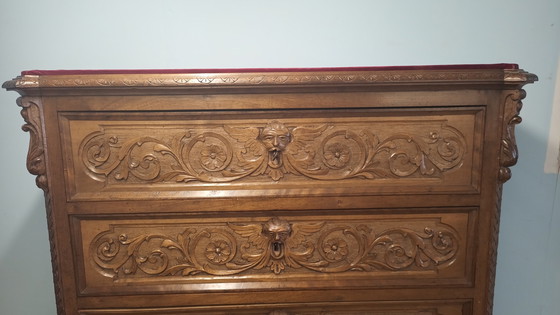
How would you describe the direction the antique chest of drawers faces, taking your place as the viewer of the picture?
facing the viewer
